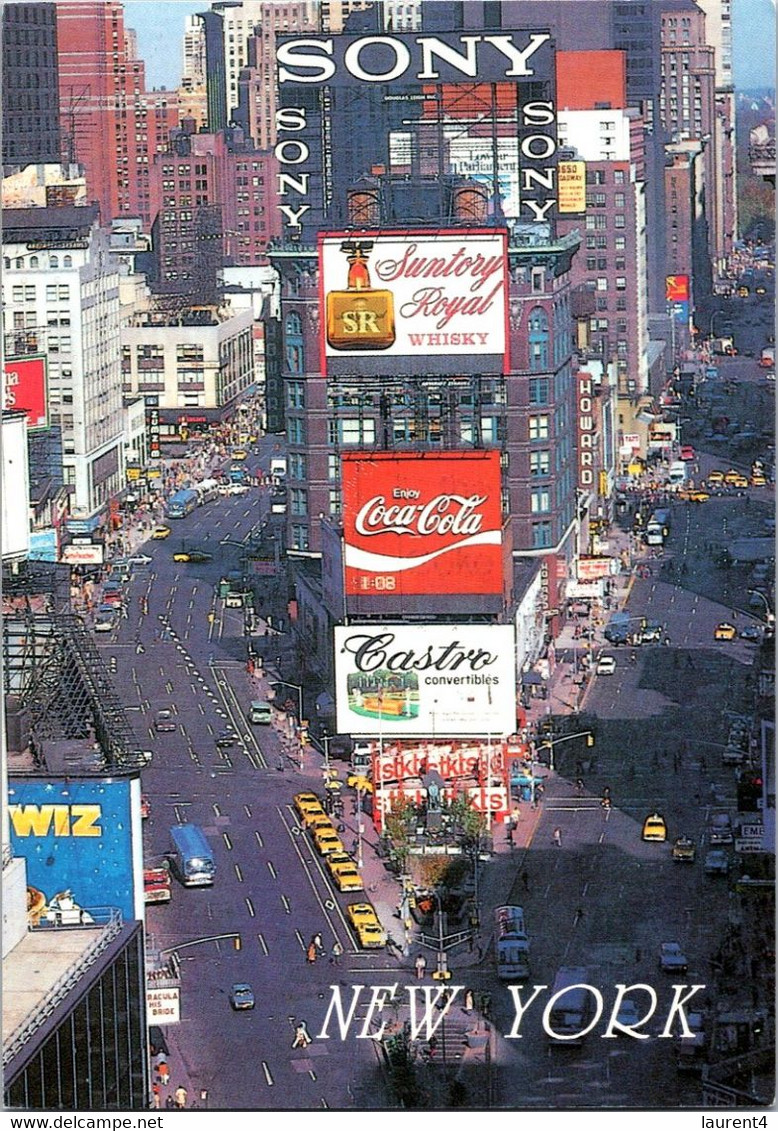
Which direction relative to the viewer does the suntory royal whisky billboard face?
toward the camera

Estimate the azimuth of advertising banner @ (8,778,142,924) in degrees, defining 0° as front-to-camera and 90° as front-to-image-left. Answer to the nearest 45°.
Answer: approximately 0°

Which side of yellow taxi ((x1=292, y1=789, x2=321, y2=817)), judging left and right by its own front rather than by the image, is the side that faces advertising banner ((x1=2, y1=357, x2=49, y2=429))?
back

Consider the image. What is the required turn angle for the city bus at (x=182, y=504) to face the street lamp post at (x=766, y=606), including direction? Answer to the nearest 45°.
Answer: approximately 90° to its left

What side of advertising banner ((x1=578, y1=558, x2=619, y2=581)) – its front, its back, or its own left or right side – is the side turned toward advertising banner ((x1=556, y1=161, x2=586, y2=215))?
back

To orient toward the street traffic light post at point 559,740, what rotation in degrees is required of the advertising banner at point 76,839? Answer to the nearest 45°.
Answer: approximately 135° to its left

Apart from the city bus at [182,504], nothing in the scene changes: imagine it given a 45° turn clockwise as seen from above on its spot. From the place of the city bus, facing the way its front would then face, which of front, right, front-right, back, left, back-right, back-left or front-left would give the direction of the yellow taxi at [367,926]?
left

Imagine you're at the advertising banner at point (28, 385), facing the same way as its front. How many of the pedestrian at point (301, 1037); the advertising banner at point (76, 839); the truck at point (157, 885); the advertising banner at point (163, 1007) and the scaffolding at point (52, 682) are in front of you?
5

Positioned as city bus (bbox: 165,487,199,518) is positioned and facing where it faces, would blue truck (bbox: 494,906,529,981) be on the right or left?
on its left

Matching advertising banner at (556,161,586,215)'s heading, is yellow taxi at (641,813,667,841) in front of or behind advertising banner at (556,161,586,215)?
in front

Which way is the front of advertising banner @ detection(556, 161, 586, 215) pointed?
toward the camera
